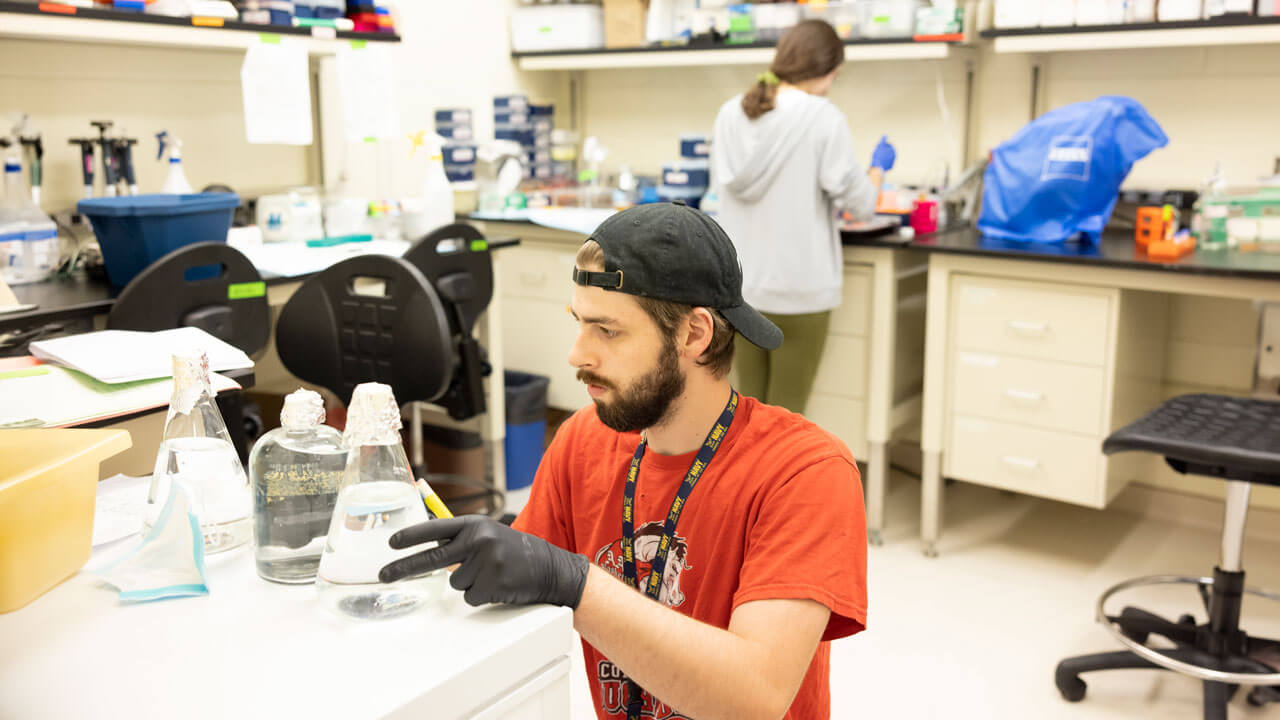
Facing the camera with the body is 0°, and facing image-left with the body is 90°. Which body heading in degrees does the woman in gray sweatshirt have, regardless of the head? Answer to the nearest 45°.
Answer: approximately 225°

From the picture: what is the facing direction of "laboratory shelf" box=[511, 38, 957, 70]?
toward the camera

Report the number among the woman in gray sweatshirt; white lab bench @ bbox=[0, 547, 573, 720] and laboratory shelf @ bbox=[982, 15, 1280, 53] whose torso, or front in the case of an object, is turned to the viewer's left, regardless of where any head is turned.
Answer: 0

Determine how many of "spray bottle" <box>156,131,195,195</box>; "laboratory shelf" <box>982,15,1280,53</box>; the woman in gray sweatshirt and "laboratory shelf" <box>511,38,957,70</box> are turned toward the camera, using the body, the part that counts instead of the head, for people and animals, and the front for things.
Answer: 2

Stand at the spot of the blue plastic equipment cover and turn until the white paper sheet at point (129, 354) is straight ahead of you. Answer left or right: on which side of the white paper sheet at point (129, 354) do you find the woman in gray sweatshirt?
right

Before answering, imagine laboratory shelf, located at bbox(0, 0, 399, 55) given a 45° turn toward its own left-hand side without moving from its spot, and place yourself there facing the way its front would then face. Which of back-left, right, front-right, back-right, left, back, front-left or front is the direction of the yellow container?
right

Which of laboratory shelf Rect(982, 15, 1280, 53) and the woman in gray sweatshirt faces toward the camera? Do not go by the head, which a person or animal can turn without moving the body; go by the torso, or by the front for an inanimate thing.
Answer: the laboratory shelf

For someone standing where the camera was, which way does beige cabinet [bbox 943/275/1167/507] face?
facing the viewer and to the left of the viewer

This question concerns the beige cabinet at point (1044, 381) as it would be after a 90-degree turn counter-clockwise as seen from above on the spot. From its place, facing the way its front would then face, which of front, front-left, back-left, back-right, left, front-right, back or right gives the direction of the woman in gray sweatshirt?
back-right

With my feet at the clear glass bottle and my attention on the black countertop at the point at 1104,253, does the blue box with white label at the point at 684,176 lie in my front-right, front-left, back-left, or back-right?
front-left

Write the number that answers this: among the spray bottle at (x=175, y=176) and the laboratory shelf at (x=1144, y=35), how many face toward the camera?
1

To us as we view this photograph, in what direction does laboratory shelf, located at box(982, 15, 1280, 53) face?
facing the viewer

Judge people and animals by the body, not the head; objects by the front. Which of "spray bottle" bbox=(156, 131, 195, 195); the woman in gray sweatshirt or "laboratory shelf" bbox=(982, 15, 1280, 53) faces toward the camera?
the laboratory shelf

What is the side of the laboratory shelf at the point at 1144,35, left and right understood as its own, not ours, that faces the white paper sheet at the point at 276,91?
right
